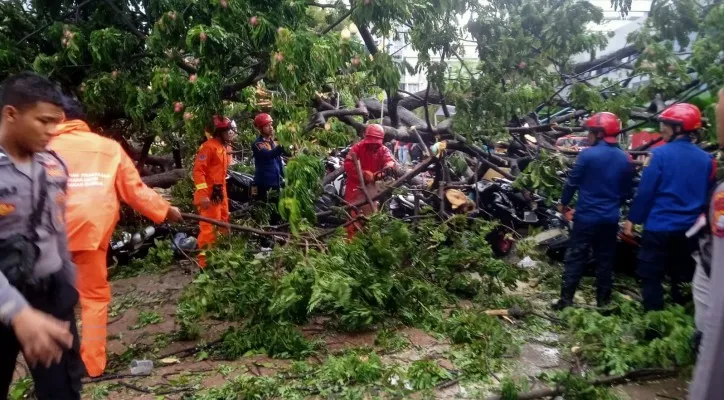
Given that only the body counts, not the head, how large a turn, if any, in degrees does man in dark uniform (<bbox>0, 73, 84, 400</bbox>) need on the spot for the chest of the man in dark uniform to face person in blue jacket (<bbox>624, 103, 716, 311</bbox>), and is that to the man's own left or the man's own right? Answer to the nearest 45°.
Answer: approximately 45° to the man's own left

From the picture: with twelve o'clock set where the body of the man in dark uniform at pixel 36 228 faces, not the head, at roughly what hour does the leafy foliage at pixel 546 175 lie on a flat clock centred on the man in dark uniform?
The leafy foliage is roughly at 10 o'clock from the man in dark uniform.

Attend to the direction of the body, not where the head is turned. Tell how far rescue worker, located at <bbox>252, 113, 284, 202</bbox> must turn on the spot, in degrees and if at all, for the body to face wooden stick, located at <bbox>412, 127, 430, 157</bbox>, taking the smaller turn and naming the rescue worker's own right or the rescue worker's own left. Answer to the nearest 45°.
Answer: approximately 45° to the rescue worker's own left

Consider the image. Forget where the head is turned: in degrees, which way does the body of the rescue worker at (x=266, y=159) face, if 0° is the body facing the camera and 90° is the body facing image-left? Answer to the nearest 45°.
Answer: approximately 315°
